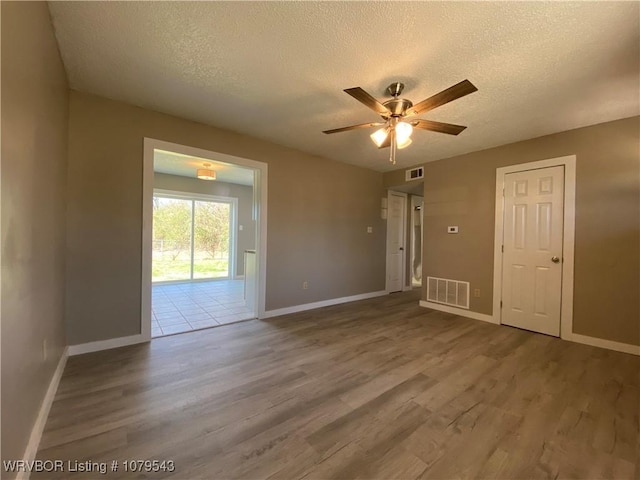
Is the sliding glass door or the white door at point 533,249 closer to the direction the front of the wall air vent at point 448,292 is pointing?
the sliding glass door

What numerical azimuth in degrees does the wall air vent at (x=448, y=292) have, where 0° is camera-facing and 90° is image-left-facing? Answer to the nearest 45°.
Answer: approximately 45°

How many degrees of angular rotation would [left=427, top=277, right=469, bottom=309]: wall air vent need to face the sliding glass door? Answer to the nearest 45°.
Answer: approximately 45° to its right

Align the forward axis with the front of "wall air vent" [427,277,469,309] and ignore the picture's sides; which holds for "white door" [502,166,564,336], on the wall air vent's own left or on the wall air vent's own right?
on the wall air vent's own left
